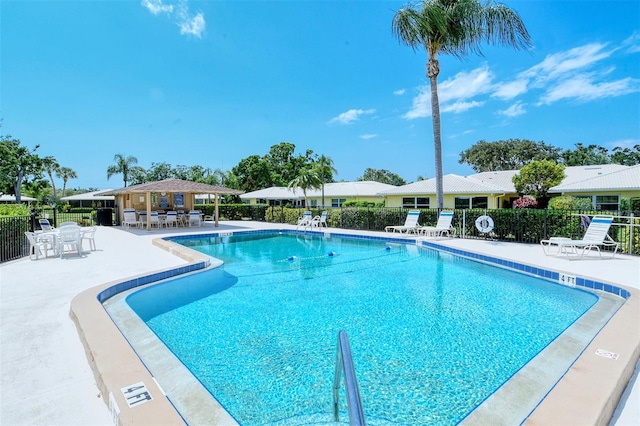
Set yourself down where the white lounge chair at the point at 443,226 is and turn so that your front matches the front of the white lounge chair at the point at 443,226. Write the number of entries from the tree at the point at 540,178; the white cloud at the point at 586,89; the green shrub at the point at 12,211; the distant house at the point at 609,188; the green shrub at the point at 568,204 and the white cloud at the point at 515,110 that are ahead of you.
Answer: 1

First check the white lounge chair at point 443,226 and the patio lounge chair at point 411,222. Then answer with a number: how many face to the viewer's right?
0

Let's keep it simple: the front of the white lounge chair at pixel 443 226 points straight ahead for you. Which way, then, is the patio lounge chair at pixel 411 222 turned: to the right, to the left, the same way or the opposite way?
the same way

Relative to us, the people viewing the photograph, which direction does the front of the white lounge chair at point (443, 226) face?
facing the viewer and to the left of the viewer

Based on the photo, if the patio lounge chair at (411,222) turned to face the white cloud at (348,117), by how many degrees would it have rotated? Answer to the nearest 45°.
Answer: approximately 135° to its right

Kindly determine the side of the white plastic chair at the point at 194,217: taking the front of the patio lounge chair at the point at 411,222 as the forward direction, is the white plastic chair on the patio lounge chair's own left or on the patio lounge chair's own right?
on the patio lounge chair's own right

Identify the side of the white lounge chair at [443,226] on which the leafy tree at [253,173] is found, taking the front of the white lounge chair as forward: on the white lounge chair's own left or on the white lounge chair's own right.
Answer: on the white lounge chair's own right

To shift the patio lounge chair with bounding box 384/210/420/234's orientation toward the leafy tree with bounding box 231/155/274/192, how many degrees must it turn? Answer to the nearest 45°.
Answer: approximately 90° to its right

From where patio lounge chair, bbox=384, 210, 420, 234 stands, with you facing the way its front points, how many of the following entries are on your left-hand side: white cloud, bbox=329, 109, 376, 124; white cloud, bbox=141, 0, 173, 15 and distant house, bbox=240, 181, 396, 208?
0

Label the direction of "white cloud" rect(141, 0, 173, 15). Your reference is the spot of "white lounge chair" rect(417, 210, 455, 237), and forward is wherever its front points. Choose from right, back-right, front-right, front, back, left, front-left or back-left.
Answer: front-right

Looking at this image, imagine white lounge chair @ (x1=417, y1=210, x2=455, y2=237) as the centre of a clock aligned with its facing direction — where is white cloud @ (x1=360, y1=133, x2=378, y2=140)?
The white cloud is roughly at 4 o'clock from the white lounge chair.

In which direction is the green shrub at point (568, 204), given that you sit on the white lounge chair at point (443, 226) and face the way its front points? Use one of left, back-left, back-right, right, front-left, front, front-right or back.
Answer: back

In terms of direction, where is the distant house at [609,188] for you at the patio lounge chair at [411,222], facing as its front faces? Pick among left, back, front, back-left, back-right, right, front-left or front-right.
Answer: back

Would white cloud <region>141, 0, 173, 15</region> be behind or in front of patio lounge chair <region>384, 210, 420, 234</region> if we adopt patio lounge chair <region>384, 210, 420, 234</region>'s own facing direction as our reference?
in front

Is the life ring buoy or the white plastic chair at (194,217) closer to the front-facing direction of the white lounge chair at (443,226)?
the white plastic chair
